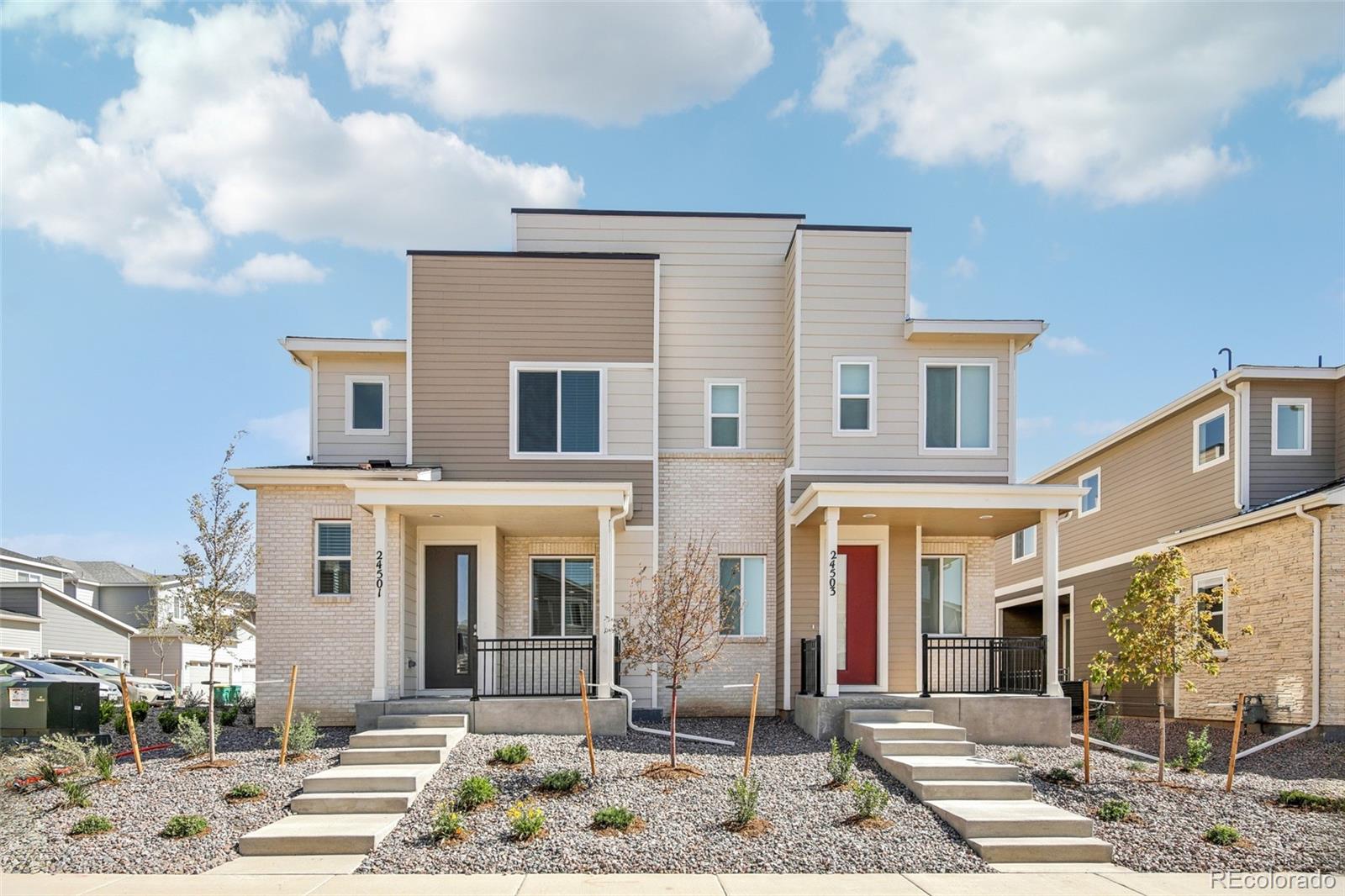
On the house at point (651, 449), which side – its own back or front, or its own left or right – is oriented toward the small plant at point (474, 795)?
front

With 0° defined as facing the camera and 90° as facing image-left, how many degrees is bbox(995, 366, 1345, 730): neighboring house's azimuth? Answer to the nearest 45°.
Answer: approximately 0°

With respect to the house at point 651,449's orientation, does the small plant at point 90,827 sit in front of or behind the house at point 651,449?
in front

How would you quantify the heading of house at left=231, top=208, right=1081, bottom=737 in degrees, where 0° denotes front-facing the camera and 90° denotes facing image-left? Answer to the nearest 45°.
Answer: approximately 0°

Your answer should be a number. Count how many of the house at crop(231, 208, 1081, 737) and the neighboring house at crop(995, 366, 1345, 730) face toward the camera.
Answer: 2

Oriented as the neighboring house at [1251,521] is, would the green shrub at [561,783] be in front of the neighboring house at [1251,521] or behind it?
in front
